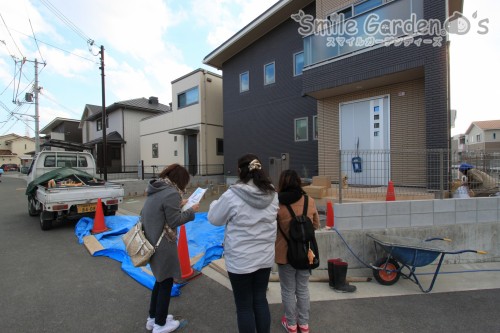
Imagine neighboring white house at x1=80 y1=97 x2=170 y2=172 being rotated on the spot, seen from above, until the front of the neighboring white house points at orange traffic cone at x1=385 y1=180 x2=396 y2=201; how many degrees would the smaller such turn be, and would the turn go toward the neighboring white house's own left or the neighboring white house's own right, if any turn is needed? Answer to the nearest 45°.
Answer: approximately 45° to the neighboring white house's own left

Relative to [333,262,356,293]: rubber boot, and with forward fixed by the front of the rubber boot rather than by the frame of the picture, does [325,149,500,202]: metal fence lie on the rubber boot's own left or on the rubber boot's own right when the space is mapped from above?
on the rubber boot's own left

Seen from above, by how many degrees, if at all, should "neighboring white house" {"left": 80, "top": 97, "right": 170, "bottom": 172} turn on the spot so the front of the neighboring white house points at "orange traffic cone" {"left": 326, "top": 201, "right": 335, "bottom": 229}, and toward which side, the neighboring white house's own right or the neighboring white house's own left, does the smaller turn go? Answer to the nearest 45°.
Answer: approximately 45° to the neighboring white house's own left

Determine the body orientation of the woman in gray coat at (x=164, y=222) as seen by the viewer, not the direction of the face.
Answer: to the viewer's right

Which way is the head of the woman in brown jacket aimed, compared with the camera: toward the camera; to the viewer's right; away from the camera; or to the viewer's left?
away from the camera

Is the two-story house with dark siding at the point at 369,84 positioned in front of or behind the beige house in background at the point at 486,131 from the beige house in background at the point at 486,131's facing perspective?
in front

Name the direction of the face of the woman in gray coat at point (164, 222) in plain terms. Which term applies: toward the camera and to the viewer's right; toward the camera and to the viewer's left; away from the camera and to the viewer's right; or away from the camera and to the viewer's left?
away from the camera and to the viewer's right

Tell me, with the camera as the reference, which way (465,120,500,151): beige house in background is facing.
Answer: facing the viewer and to the left of the viewer
